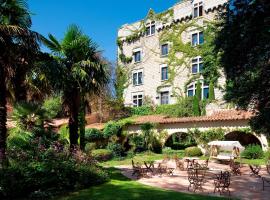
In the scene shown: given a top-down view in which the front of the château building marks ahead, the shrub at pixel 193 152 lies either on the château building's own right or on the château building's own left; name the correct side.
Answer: on the château building's own left

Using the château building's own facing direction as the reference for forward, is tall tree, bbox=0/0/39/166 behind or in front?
in front

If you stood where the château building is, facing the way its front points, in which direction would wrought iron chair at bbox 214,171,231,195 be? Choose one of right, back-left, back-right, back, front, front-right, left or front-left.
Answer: front-left

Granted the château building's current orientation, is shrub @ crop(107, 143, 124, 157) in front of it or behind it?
in front

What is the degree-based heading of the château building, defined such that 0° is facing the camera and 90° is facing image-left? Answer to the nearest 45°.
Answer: approximately 45°

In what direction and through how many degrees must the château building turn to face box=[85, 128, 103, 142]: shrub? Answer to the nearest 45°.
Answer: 0° — it already faces it
